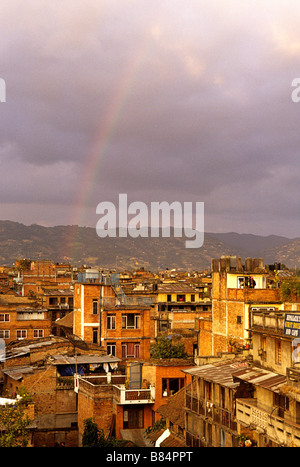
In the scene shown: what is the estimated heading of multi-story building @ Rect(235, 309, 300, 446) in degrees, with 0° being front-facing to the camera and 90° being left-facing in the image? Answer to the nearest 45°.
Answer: approximately 45°

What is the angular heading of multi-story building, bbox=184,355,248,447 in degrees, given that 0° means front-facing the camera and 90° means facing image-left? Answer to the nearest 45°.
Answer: approximately 45°

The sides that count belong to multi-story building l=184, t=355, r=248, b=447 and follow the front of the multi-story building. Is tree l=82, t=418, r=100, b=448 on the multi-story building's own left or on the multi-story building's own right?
on the multi-story building's own right

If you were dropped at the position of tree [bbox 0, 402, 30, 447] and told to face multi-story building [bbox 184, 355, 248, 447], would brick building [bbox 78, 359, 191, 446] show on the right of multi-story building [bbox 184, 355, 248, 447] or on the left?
left

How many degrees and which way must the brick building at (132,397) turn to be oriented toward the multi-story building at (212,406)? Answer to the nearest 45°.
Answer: approximately 45° to its left

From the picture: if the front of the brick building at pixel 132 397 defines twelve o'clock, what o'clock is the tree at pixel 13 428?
The tree is roughly at 1 o'clock from the brick building.

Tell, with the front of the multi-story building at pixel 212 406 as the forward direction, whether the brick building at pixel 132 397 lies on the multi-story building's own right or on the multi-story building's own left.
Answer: on the multi-story building's own right

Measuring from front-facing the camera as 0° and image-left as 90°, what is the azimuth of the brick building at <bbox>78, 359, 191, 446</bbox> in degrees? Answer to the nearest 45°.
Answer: approximately 0°

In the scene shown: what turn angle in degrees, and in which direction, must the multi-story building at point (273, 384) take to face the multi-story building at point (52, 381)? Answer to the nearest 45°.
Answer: approximately 90° to its right
